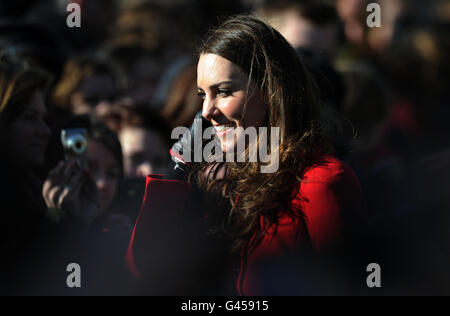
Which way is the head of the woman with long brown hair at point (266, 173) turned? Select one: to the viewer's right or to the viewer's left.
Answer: to the viewer's left

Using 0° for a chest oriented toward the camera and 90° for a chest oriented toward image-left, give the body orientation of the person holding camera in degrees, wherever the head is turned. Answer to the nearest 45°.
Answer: approximately 0°

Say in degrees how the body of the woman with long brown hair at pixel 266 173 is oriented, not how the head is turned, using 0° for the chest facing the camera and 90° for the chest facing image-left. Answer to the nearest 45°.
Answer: approximately 45°

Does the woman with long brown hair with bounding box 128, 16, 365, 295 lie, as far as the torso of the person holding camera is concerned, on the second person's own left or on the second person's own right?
on the second person's own left
